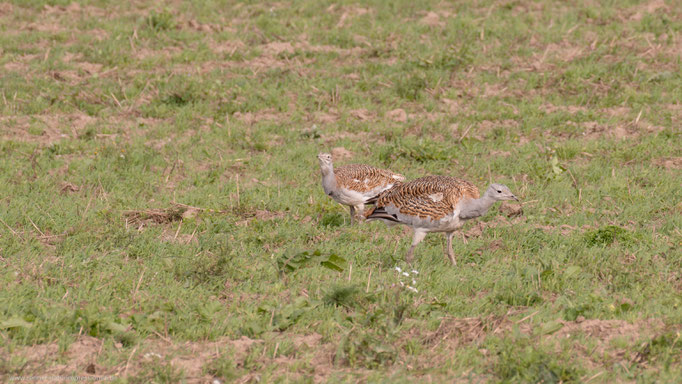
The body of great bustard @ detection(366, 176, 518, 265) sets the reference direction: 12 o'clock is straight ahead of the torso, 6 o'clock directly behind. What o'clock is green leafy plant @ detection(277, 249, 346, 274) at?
The green leafy plant is roughly at 5 o'clock from the great bustard.

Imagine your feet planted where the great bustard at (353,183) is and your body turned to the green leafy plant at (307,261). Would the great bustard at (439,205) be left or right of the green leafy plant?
left

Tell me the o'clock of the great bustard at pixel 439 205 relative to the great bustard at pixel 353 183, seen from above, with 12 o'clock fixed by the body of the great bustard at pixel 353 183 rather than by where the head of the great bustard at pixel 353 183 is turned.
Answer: the great bustard at pixel 439 205 is roughly at 8 o'clock from the great bustard at pixel 353 183.

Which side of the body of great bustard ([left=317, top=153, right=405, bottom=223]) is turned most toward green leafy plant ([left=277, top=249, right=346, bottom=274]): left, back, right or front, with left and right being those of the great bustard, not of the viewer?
left

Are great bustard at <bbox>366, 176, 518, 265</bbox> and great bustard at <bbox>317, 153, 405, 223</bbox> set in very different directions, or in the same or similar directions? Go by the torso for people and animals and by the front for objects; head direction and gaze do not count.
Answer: very different directions

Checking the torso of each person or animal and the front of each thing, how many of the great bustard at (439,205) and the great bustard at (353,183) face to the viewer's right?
1

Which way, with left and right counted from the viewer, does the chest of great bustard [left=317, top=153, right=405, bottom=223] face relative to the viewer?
facing to the left of the viewer

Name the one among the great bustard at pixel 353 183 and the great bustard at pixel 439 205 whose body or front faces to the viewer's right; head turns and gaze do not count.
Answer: the great bustard at pixel 439 205

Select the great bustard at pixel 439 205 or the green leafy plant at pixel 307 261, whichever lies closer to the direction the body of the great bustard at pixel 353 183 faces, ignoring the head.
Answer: the green leafy plant

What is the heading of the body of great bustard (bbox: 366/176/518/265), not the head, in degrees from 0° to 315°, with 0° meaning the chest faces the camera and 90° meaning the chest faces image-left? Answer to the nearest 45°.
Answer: approximately 270°

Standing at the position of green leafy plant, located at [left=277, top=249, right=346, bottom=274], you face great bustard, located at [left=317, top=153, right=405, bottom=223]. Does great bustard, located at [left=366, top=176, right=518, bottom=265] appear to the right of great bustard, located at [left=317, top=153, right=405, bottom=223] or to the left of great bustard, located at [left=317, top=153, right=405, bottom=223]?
right

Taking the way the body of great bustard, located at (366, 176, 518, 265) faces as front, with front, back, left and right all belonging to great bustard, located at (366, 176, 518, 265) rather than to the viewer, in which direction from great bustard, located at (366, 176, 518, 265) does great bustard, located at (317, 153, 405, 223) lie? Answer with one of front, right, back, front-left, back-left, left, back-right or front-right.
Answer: back-left
